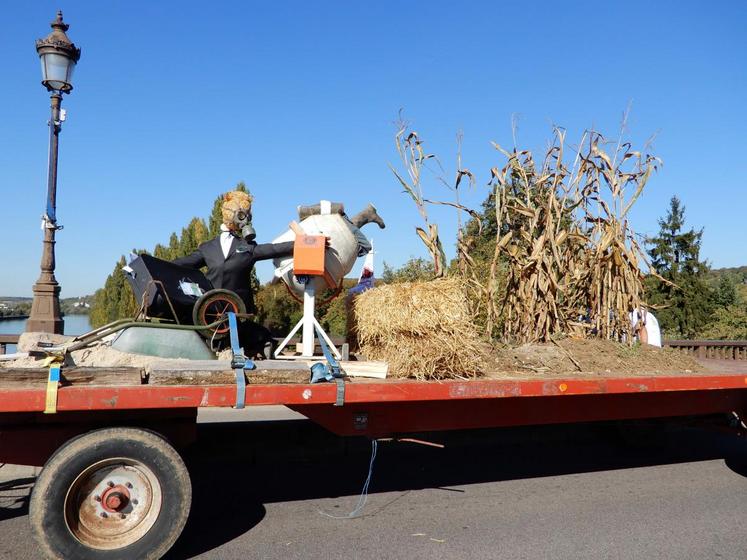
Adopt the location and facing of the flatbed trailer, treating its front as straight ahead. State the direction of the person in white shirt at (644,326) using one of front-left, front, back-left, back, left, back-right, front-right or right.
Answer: front-left

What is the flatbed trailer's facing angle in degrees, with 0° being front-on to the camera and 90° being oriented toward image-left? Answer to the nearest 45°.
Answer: approximately 270°

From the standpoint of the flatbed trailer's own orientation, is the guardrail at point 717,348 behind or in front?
in front
